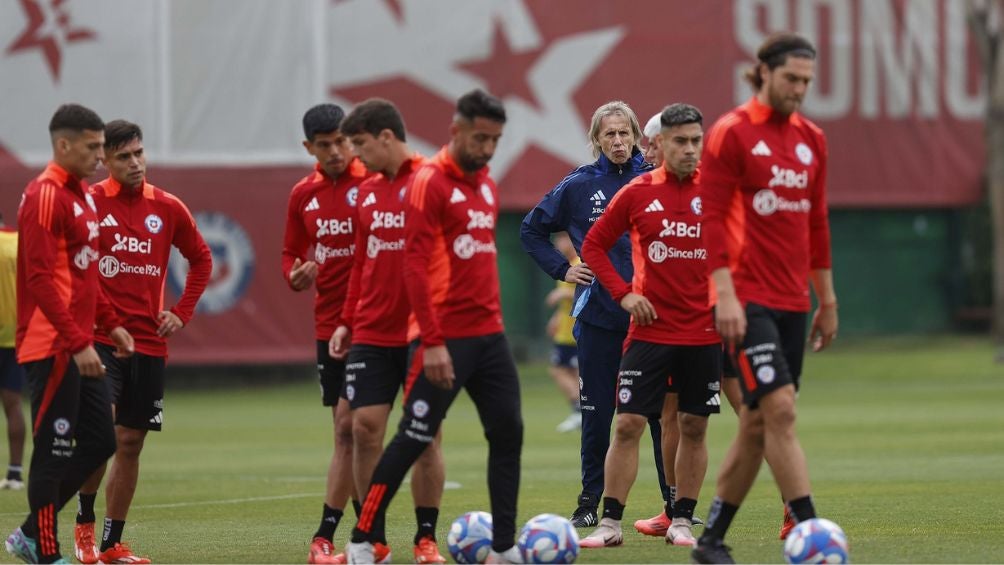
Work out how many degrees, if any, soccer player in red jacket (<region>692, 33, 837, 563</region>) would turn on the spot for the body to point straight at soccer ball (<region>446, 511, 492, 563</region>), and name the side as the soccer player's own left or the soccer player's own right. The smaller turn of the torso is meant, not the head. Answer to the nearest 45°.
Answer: approximately 135° to the soccer player's own right

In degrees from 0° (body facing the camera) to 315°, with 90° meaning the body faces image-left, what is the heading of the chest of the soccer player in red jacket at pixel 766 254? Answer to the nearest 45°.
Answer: approximately 315°

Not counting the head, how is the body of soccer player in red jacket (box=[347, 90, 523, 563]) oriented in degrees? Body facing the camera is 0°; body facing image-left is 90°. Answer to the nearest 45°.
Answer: approximately 315°

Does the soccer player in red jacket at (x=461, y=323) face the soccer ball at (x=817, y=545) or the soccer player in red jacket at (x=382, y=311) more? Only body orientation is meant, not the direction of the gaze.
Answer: the soccer ball

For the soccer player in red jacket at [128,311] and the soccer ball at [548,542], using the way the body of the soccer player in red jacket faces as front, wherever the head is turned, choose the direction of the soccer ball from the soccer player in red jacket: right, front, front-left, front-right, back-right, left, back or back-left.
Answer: front-left

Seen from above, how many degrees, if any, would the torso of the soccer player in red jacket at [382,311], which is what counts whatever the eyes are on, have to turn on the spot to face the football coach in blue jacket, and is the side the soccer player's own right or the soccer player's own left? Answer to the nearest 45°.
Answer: approximately 135° to the soccer player's own left

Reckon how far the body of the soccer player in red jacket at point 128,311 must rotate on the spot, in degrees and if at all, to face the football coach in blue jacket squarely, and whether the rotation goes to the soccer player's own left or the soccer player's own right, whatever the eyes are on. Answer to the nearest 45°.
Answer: approximately 90° to the soccer player's own left

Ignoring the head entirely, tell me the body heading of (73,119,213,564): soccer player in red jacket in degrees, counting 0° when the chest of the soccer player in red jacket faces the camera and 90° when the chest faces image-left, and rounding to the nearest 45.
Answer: approximately 0°

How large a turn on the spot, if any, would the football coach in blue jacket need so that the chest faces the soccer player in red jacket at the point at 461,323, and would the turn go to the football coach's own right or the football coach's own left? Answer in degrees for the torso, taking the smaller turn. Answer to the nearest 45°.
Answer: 0° — they already face them

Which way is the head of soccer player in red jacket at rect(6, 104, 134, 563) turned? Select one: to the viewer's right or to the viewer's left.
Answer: to the viewer's right

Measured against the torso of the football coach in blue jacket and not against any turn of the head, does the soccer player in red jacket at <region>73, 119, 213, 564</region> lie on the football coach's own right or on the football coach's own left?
on the football coach's own right
